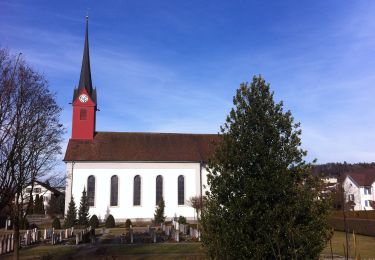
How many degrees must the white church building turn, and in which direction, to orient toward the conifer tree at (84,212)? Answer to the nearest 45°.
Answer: approximately 45° to its left

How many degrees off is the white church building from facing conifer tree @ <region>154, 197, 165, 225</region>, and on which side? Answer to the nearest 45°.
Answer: approximately 135° to its left

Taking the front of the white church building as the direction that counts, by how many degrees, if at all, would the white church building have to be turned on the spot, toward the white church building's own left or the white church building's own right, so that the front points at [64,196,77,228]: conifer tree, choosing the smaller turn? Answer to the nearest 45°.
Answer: approximately 45° to the white church building's own left

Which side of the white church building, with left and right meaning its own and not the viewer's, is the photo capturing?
left

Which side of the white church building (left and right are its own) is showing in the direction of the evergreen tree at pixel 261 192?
left
